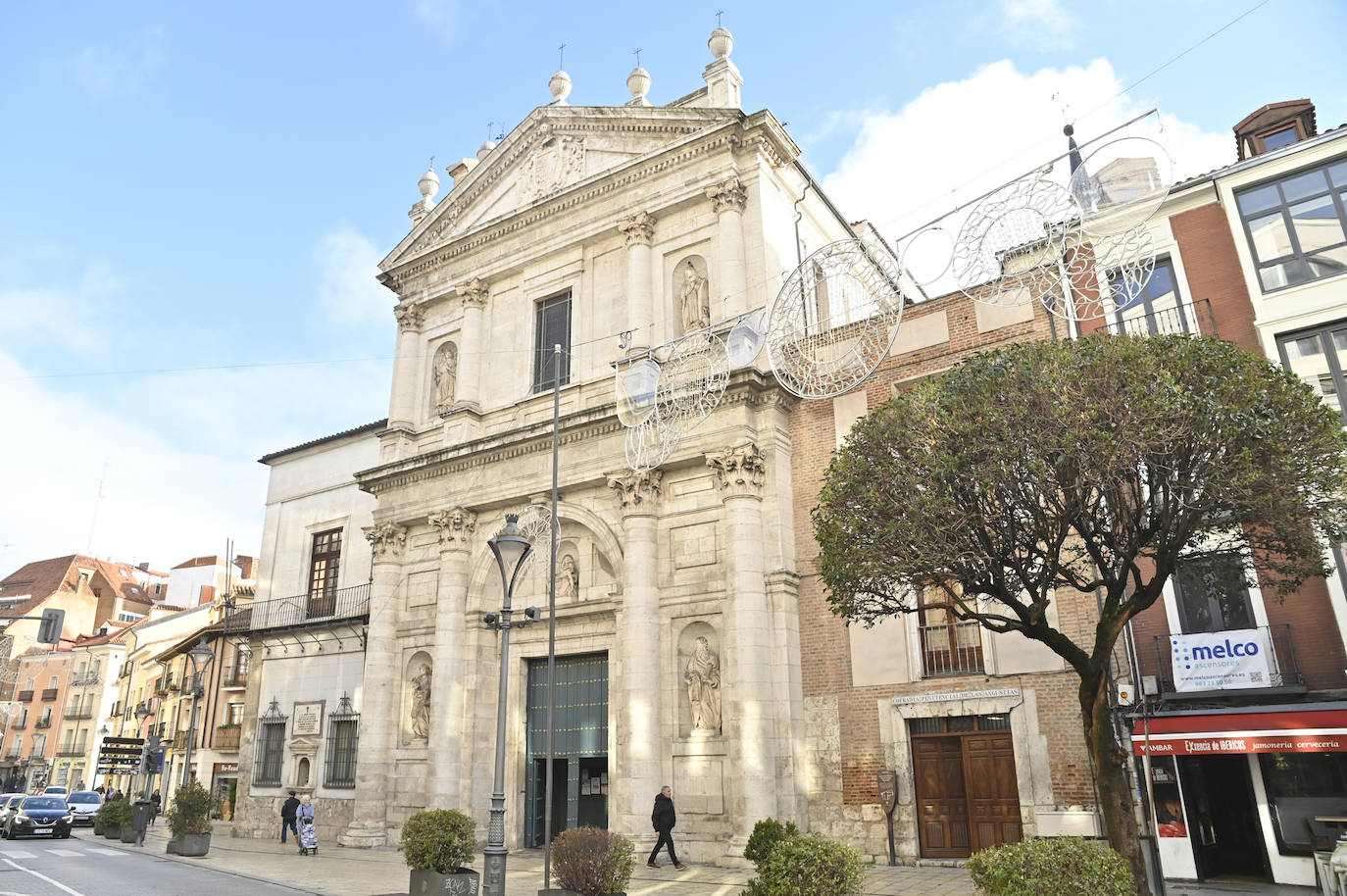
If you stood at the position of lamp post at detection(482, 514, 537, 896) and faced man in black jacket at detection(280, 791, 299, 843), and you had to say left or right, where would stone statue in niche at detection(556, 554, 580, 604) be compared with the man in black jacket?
right

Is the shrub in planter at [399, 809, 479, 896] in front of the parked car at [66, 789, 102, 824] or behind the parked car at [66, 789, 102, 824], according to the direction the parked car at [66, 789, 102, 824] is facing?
in front

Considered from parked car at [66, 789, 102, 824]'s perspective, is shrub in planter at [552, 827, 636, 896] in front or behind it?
in front

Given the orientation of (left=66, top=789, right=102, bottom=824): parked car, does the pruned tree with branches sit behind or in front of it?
in front

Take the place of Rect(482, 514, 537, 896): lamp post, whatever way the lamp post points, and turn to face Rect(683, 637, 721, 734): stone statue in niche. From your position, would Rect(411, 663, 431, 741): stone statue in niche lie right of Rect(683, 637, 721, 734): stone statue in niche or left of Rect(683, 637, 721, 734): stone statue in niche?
left

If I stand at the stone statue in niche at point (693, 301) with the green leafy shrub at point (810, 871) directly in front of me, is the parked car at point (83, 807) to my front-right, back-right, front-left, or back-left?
back-right

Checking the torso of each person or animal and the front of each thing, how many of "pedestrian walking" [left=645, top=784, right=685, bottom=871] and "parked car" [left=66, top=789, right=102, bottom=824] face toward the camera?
1
